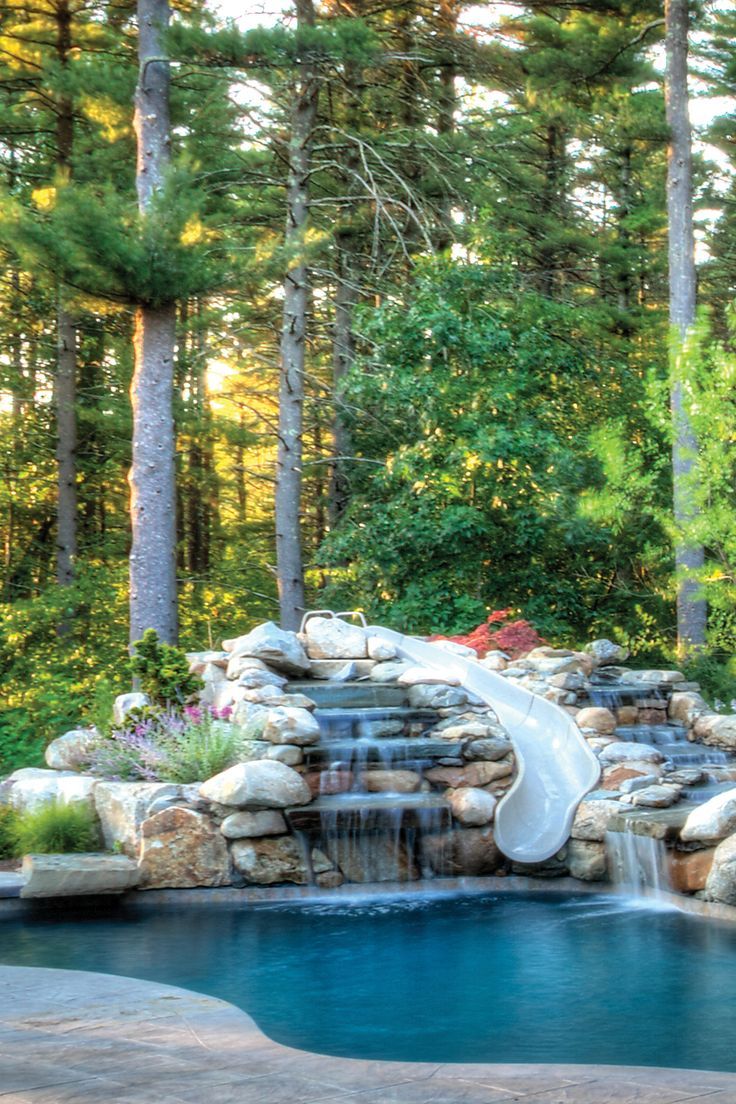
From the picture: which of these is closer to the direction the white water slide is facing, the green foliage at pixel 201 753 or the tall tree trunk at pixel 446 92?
the green foliage

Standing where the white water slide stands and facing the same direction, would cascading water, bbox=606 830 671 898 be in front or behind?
in front

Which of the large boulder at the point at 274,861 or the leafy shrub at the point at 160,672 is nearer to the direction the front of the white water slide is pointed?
the large boulder

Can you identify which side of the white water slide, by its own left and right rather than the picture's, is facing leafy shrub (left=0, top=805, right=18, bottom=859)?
right

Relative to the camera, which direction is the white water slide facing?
toward the camera

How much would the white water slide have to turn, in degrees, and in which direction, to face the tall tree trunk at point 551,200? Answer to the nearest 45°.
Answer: approximately 180°

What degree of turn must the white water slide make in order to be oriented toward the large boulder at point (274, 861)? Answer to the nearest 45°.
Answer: approximately 45° to its right

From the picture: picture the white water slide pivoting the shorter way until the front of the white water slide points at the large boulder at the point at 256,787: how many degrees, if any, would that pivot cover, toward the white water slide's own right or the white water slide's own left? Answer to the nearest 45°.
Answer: approximately 45° to the white water slide's own right

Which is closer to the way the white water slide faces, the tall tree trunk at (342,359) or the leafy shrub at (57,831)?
the leafy shrub

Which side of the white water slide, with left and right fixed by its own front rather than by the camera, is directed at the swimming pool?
front

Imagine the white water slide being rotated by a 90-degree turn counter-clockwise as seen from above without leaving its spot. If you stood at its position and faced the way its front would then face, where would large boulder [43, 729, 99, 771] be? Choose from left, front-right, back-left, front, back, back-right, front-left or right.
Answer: back

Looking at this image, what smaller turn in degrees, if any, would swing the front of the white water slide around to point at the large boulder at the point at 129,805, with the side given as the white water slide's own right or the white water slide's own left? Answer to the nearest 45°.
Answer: approximately 45° to the white water slide's own right

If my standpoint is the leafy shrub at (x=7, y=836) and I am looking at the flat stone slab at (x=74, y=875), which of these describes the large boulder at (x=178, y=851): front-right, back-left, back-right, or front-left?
front-left

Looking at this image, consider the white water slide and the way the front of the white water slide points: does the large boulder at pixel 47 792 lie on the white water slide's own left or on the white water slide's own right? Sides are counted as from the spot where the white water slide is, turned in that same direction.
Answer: on the white water slide's own right

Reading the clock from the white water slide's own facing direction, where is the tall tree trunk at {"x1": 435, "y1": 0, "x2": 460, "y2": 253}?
The tall tree trunk is roughly at 6 o'clock from the white water slide.
